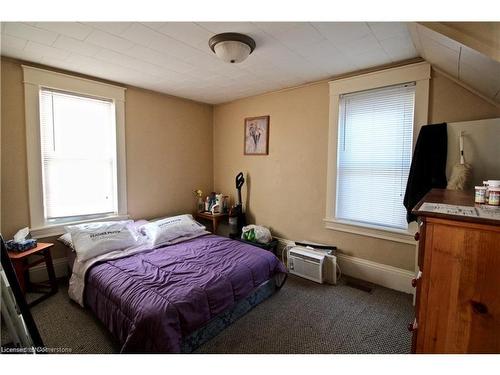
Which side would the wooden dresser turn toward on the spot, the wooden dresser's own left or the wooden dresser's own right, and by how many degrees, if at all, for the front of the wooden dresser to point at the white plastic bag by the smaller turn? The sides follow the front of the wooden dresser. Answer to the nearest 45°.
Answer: approximately 45° to the wooden dresser's own right

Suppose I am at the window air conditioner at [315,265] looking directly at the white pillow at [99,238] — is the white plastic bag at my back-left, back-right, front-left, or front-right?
front-right

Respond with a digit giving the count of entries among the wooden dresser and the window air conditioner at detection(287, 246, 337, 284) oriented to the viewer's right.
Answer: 0

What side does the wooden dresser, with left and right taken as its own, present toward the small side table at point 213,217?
front

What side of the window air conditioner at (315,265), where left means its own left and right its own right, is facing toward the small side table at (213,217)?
right

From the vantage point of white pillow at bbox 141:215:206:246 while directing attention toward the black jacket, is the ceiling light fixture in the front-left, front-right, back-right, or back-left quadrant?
front-right

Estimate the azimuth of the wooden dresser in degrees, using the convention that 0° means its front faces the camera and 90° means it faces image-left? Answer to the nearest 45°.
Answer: approximately 90°

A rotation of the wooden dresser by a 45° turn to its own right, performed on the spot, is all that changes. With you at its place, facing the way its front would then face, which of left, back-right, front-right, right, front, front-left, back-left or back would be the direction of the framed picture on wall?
front

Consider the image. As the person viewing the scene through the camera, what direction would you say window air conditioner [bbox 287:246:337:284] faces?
facing the viewer and to the left of the viewer

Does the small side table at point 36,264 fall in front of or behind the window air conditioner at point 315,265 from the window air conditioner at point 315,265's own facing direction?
in front

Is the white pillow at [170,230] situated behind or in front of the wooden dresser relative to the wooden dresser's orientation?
in front

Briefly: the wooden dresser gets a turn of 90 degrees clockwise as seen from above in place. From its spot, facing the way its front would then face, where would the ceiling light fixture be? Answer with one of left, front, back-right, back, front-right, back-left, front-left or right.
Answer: left

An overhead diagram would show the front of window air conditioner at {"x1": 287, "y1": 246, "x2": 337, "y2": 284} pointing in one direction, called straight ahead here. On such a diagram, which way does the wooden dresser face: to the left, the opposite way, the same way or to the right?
to the right

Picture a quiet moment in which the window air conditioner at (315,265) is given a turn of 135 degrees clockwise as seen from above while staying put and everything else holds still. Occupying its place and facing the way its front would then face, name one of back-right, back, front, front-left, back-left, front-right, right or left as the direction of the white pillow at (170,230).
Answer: left

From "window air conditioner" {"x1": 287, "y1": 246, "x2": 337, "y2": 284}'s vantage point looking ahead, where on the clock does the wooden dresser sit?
The wooden dresser is roughly at 10 o'clock from the window air conditioner.

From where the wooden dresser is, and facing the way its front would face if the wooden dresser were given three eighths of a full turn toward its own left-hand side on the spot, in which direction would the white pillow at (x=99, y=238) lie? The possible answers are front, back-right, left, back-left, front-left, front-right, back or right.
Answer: back-right
